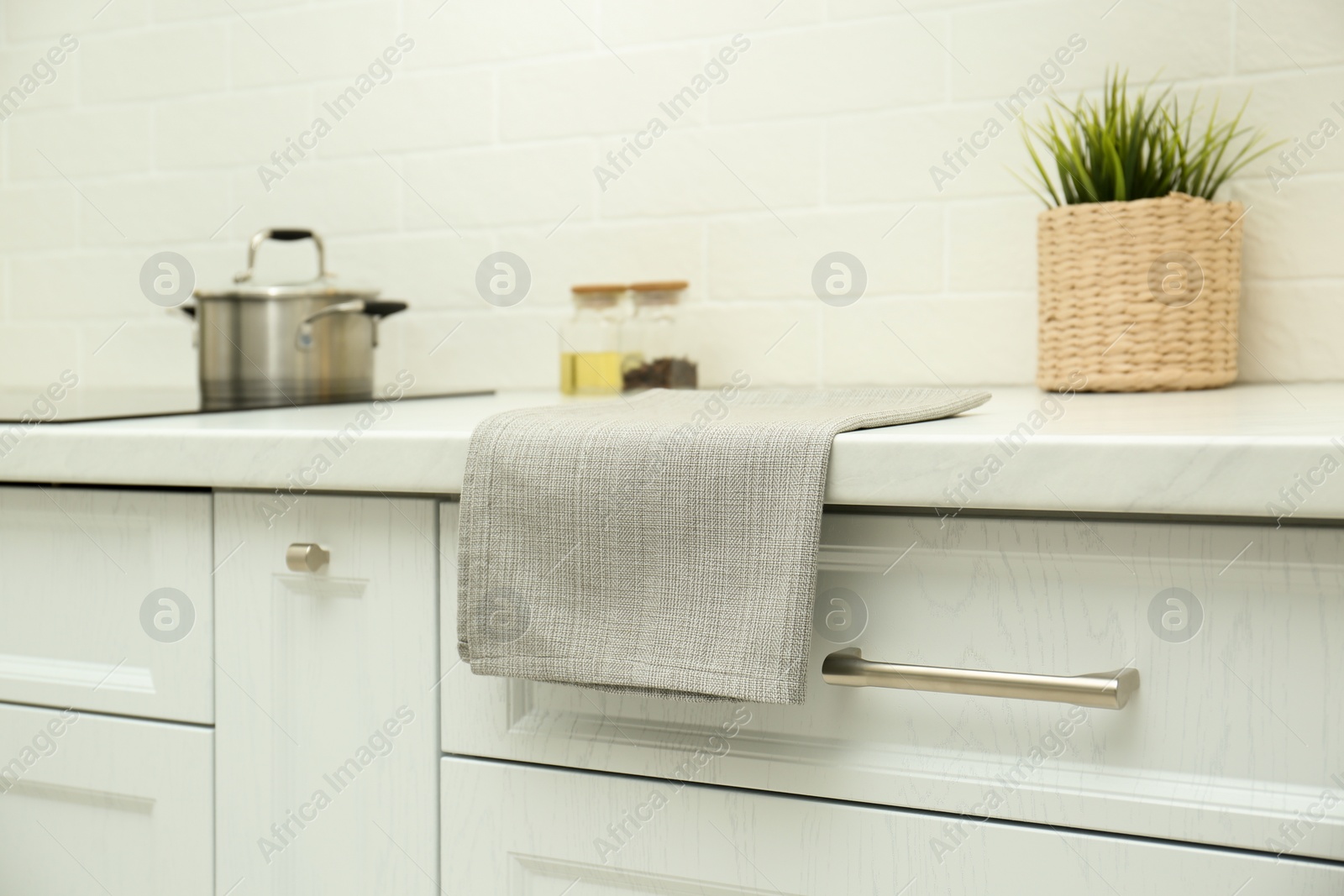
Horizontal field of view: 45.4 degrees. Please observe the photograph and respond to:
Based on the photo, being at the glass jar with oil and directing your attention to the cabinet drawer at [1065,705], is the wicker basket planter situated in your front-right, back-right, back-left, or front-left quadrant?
front-left

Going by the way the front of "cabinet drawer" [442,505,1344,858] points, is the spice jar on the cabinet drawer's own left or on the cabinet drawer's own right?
on the cabinet drawer's own right

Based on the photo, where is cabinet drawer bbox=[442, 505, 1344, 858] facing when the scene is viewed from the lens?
facing the viewer and to the left of the viewer
